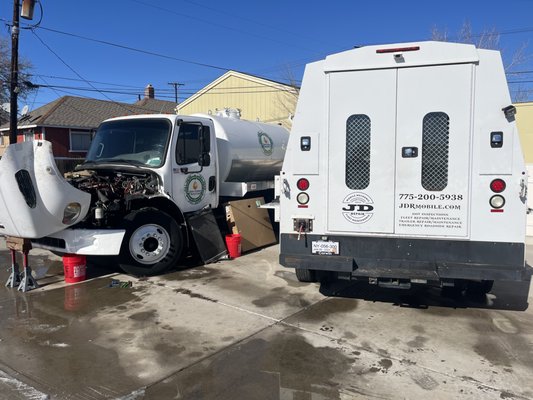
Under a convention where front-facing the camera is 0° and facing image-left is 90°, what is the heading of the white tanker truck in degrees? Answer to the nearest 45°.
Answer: approximately 45°

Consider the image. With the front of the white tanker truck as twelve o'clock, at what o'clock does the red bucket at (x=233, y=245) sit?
The red bucket is roughly at 9 o'clock from the white tanker truck.

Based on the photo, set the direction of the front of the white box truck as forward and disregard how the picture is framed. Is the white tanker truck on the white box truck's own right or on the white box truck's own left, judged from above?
on the white box truck's own left

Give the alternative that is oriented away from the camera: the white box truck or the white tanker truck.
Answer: the white box truck

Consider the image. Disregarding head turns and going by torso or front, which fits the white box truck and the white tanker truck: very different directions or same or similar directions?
very different directions

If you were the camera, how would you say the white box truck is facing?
facing away from the viewer

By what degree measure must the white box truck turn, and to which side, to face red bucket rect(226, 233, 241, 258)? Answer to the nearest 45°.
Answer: approximately 45° to its left

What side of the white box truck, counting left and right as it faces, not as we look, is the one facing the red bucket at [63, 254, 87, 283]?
left

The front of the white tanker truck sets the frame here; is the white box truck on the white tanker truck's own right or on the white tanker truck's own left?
on the white tanker truck's own left

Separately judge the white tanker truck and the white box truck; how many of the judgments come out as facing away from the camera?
1
